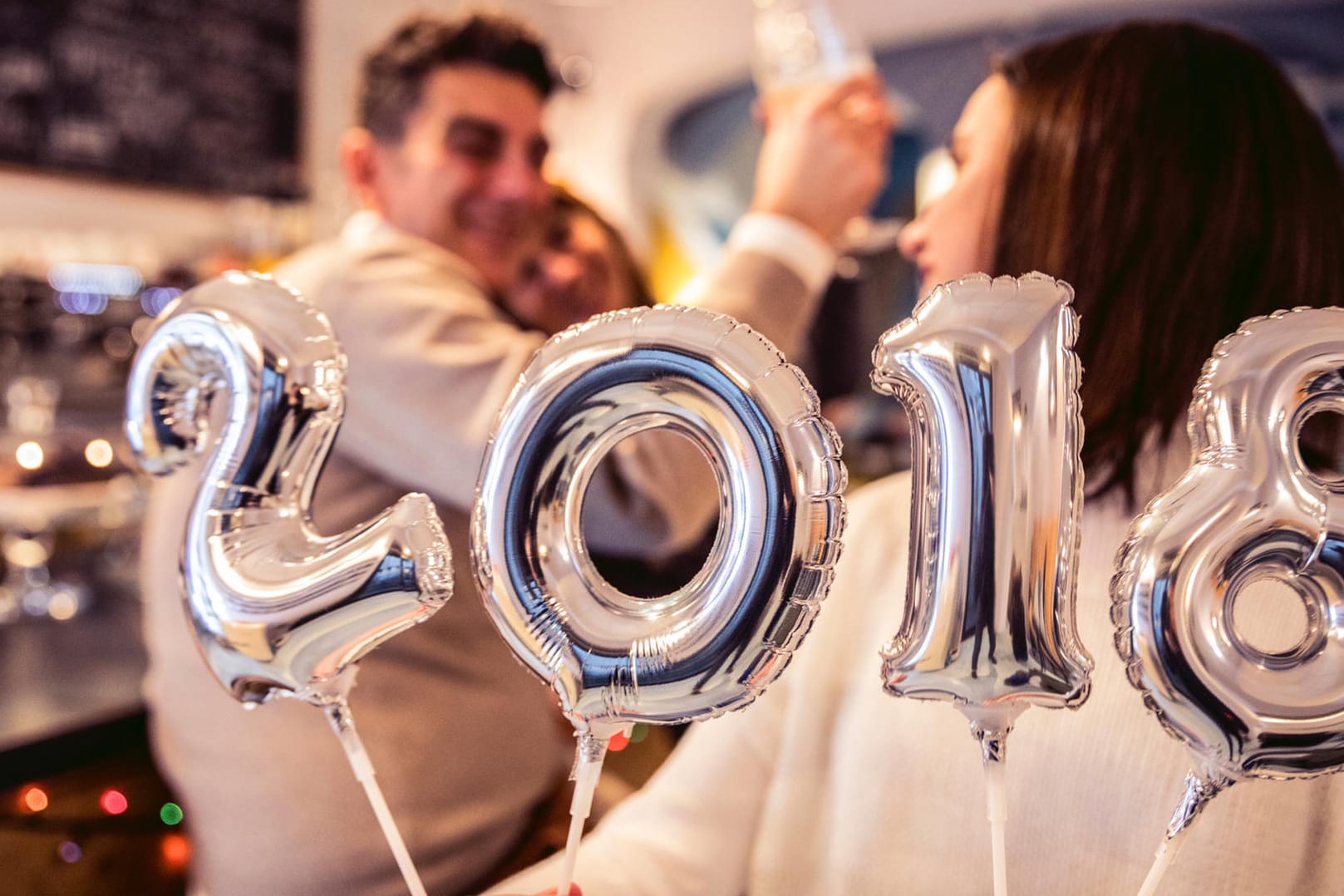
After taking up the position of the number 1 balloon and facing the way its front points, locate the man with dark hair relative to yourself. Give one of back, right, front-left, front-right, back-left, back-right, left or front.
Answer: back-right

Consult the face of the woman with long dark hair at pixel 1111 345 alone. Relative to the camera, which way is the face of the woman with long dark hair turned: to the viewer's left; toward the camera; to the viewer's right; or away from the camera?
to the viewer's left

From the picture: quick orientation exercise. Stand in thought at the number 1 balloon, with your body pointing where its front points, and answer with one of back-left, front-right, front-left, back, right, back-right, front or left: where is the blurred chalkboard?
back-right

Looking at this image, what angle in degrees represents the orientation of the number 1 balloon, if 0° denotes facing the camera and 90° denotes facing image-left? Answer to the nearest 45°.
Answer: approximately 0°
